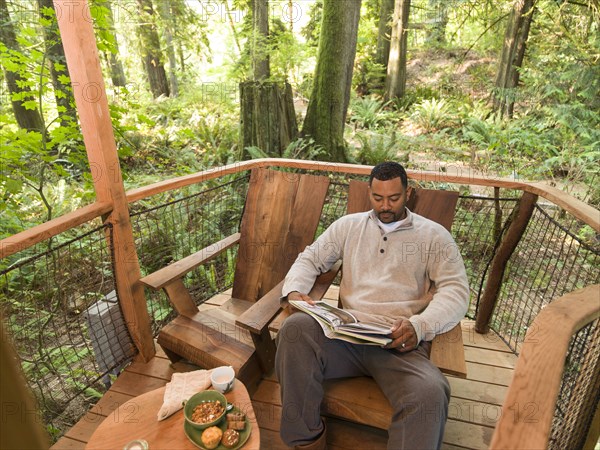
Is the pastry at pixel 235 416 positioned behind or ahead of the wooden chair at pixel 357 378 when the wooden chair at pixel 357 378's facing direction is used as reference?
ahead

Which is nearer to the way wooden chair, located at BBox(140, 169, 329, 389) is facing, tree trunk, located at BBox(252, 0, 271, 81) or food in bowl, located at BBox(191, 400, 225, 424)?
the food in bowl

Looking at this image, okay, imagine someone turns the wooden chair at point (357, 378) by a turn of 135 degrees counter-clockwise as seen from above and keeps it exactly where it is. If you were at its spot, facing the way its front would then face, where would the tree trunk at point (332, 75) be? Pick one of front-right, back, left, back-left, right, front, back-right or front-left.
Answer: left

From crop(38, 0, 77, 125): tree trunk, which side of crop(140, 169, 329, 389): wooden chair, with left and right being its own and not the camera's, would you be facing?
right

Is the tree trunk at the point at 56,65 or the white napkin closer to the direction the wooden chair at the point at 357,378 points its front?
the white napkin

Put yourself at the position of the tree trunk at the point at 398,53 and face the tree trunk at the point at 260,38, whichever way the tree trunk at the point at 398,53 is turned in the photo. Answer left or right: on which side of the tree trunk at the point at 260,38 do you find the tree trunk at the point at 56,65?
left

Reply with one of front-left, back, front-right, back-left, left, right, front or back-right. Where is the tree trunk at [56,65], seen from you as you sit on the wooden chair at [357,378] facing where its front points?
right

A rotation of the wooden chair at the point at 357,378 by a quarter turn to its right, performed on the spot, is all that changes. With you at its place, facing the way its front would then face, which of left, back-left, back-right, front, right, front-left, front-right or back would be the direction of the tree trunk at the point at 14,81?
front

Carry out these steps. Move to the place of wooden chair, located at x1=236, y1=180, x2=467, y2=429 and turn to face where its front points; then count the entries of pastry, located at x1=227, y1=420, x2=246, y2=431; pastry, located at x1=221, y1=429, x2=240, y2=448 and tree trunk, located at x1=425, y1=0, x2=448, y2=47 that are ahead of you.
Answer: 2

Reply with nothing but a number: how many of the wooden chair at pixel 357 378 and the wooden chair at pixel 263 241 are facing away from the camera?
0

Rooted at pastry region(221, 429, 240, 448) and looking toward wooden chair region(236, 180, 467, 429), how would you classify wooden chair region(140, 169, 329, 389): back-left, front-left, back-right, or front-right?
front-left

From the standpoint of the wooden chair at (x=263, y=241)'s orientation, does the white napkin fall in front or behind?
in front

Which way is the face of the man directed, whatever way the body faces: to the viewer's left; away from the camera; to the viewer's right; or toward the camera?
toward the camera

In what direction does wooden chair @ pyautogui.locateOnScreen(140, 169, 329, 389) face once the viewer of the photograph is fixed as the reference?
facing the viewer and to the left of the viewer

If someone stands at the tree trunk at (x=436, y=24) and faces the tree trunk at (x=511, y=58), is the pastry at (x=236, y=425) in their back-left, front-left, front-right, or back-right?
front-right

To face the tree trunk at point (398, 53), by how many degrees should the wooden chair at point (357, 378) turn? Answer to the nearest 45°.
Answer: approximately 135° to its right

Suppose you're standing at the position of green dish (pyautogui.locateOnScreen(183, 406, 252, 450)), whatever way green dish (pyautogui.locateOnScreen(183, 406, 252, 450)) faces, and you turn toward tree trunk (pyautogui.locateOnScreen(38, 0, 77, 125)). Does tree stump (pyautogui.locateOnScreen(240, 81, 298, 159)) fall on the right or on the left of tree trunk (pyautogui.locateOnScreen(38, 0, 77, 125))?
right

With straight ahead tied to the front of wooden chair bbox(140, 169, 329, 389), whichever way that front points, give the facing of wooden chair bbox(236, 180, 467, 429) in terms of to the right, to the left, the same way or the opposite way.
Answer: the same way

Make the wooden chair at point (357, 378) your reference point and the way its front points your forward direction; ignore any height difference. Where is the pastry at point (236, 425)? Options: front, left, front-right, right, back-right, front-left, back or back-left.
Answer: front

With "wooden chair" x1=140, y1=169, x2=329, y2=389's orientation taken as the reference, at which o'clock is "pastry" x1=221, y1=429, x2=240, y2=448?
The pastry is roughly at 11 o'clock from the wooden chair.
